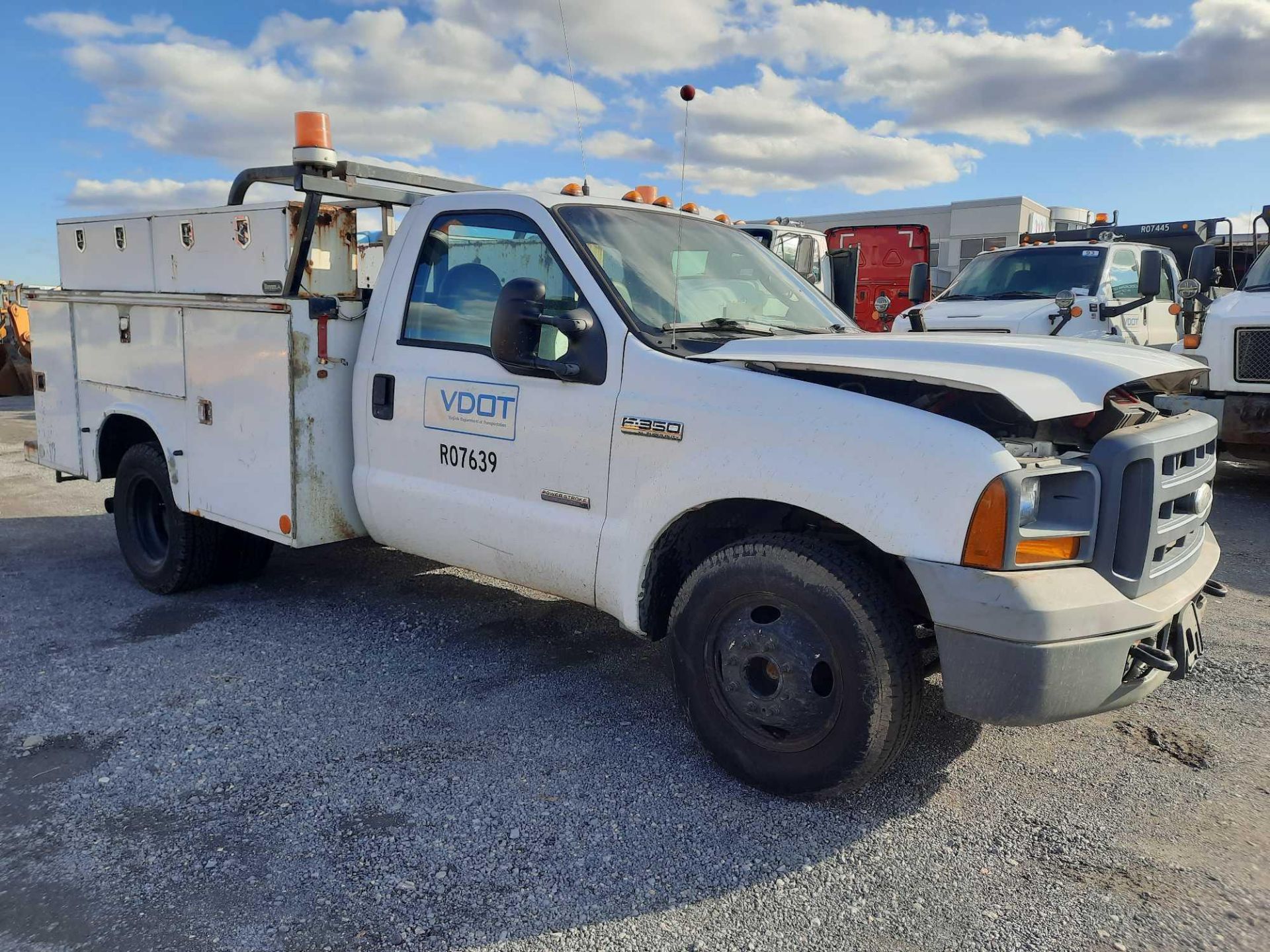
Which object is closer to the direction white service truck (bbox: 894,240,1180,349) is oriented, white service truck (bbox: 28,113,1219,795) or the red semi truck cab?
the white service truck

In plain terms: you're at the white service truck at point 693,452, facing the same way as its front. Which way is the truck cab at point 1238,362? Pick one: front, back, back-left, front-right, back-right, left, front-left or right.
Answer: left

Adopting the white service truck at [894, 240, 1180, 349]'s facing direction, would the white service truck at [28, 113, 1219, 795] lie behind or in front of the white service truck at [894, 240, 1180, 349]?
in front

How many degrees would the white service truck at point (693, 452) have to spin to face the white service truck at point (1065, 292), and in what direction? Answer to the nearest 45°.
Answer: approximately 90° to its left

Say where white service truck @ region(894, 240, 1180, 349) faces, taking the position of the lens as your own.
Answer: facing the viewer and to the left of the viewer

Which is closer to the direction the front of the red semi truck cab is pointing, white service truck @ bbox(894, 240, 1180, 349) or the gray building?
the gray building

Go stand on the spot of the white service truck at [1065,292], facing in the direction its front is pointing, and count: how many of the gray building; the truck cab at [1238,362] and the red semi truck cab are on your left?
1

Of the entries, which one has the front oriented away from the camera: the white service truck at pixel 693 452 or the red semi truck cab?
the red semi truck cab

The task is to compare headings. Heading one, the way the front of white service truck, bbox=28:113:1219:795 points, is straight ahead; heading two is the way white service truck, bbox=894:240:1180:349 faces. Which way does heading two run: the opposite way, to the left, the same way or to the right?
to the right

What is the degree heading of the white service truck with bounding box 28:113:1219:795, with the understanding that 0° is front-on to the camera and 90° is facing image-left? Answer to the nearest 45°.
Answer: approximately 315°

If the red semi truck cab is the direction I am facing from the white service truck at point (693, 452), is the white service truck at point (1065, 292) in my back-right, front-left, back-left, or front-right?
front-right

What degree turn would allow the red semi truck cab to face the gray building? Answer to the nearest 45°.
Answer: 0° — it already faces it

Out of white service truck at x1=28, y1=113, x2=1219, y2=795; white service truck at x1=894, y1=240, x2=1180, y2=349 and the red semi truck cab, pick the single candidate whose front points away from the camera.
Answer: the red semi truck cab

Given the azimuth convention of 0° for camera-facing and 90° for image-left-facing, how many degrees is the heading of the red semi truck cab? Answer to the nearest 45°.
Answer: approximately 180°

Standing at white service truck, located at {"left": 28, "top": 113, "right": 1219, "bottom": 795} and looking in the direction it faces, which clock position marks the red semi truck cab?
The red semi truck cab is roughly at 8 o'clock from the white service truck.
